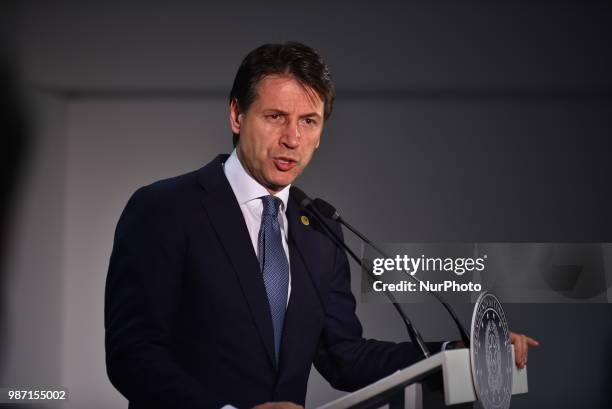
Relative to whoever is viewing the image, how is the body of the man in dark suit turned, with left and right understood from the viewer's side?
facing the viewer and to the right of the viewer
